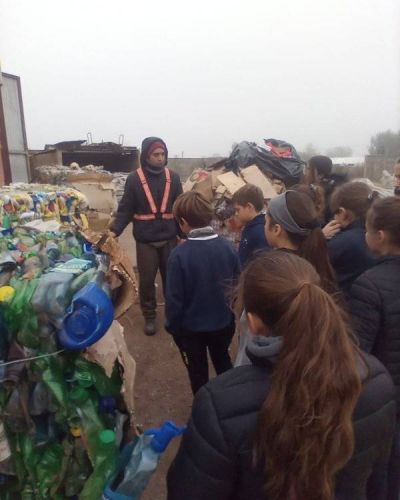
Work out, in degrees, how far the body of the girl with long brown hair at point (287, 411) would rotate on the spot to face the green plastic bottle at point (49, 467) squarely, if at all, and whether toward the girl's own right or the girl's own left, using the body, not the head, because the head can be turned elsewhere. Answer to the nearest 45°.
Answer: approximately 45° to the girl's own left

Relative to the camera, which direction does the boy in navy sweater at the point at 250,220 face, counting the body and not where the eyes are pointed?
to the viewer's left

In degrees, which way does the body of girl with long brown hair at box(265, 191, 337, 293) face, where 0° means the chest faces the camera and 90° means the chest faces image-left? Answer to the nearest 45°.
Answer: approximately 135°

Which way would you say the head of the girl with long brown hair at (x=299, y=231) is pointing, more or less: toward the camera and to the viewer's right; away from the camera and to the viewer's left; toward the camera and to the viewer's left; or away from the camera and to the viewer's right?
away from the camera and to the viewer's left

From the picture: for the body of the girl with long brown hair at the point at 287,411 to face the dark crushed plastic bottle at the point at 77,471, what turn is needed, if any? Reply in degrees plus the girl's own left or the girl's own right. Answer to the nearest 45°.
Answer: approximately 45° to the girl's own left

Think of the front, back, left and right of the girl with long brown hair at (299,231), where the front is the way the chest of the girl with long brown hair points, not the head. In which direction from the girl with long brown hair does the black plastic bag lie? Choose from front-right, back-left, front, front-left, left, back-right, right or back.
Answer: front-right

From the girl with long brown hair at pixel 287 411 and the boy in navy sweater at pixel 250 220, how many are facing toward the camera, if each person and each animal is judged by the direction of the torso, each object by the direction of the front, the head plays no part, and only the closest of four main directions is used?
0

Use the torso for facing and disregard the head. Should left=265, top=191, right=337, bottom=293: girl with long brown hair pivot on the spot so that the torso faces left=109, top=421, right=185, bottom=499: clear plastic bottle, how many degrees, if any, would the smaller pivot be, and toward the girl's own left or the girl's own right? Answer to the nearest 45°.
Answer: approximately 135° to the girl's own left

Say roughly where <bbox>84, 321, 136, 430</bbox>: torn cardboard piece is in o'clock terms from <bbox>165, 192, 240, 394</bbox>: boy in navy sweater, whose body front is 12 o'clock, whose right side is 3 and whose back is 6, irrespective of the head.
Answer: The torn cardboard piece is roughly at 8 o'clock from the boy in navy sweater.

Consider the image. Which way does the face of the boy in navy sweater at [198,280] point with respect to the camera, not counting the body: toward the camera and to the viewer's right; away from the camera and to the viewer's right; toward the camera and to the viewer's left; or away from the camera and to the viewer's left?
away from the camera and to the viewer's left

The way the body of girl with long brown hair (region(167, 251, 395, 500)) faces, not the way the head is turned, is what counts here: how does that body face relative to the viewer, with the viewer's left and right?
facing away from the viewer and to the left of the viewer

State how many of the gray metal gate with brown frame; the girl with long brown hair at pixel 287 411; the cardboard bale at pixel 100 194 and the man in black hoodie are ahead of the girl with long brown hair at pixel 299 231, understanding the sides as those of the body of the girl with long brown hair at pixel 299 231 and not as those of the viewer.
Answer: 3

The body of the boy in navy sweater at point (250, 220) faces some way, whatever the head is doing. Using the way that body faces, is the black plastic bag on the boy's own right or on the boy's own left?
on the boy's own right

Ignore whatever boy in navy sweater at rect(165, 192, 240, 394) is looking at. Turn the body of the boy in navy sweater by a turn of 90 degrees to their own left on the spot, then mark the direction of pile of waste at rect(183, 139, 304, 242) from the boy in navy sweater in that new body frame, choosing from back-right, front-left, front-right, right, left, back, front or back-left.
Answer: back-right
